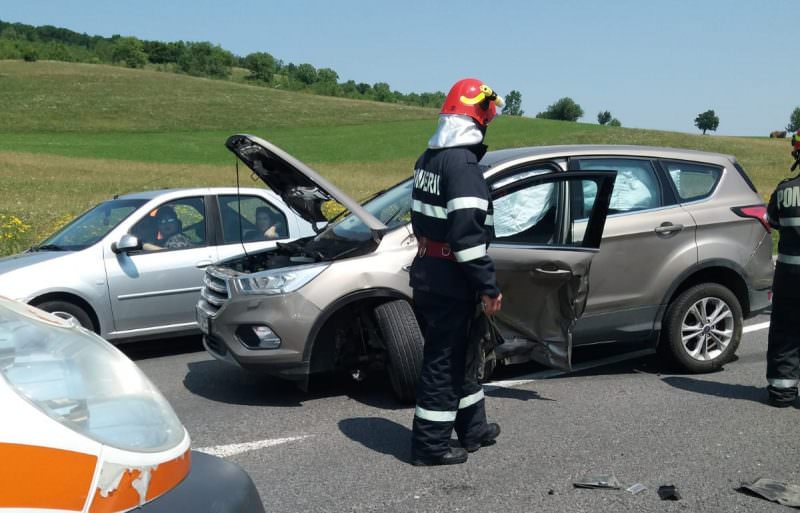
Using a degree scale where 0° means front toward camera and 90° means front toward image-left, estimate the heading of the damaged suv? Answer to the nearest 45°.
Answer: approximately 45°

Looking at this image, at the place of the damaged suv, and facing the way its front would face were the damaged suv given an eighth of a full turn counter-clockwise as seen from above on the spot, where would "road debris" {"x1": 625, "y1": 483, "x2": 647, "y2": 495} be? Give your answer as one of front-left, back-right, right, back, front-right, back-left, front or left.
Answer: front

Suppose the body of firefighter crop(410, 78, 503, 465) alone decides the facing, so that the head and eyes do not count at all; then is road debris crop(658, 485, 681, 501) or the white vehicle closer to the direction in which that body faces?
the road debris

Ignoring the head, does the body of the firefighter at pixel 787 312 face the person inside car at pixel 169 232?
no

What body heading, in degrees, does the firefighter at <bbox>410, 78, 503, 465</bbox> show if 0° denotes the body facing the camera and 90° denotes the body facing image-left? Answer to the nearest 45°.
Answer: approximately 225°

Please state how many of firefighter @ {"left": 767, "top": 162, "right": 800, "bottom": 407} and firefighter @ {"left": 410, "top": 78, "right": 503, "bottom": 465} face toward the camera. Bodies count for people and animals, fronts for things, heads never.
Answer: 0

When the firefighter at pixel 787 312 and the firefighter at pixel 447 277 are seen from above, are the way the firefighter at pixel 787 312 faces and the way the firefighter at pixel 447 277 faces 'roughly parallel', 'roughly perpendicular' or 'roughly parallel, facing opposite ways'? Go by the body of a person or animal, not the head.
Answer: roughly parallel

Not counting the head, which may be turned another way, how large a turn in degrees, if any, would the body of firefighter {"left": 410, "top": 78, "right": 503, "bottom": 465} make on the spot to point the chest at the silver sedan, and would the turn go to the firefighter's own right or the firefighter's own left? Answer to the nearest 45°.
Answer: approximately 90° to the firefighter's own left

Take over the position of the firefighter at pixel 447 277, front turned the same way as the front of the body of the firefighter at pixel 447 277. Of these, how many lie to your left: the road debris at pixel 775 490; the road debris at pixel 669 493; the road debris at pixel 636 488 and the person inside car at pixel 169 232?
1

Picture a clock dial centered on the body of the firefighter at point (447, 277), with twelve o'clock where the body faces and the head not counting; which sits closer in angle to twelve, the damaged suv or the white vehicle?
the damaged suv

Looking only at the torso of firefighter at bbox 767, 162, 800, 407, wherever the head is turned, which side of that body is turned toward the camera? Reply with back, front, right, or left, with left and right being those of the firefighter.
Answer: back

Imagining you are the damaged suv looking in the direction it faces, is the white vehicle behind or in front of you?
in front

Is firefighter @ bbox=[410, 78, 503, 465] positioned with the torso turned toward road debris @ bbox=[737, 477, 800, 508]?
no

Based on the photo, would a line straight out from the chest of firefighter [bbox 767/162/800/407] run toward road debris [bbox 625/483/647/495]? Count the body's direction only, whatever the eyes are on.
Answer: no

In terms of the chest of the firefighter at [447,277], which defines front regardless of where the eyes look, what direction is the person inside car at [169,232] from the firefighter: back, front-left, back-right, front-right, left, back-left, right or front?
left

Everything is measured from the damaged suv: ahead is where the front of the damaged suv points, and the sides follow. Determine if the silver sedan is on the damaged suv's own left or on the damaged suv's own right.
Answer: on the damaged suv's own right
